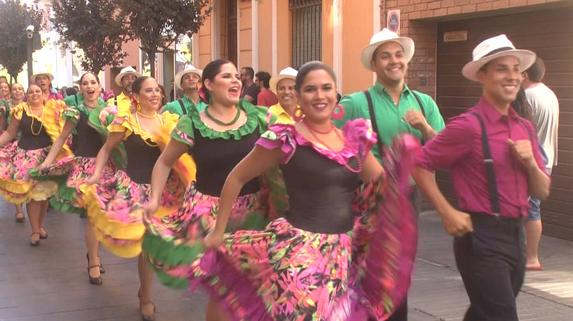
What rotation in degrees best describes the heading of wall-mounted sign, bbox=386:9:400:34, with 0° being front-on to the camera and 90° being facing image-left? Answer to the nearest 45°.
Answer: approximately 45°

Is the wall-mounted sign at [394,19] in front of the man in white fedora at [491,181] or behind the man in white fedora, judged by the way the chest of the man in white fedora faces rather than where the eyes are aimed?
behind

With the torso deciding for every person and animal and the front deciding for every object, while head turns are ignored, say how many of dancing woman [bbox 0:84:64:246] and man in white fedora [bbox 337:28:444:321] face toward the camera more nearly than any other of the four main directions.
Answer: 2

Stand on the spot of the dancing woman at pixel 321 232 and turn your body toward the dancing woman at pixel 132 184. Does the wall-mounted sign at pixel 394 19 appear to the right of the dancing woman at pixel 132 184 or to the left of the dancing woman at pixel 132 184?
right

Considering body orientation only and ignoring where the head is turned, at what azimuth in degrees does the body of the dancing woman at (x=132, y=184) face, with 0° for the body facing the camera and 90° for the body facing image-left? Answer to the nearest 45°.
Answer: approximately 315°

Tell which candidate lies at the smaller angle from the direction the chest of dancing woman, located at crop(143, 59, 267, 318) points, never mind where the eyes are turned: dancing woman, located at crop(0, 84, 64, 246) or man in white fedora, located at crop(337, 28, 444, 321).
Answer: the man in white fedora

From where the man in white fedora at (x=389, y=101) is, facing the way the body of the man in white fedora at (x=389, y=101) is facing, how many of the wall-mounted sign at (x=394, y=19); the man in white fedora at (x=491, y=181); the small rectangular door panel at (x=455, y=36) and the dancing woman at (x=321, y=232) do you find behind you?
2

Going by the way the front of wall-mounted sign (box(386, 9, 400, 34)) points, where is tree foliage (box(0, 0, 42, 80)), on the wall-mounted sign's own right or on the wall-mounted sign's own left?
on the wall-mounted sign's own right

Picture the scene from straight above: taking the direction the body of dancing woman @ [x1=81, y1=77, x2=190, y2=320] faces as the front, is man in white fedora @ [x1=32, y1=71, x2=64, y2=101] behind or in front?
behind

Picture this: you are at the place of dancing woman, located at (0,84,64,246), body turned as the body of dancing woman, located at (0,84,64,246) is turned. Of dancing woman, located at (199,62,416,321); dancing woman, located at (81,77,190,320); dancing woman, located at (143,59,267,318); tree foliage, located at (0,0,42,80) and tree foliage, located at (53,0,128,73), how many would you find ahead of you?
3
